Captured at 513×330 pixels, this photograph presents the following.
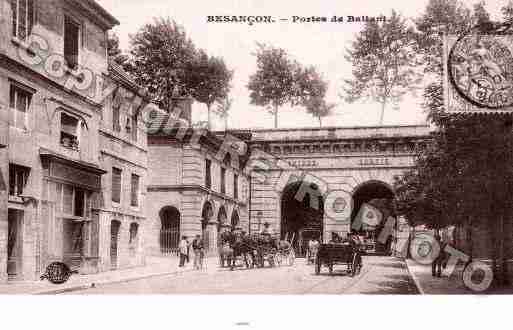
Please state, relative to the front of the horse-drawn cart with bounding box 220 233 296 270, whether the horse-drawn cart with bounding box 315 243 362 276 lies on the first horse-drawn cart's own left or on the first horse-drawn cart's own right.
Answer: on the first horse-drawn cart's own left

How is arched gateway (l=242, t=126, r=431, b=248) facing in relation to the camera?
toward the camera

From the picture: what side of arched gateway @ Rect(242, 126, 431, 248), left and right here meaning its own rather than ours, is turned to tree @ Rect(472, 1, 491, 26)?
left

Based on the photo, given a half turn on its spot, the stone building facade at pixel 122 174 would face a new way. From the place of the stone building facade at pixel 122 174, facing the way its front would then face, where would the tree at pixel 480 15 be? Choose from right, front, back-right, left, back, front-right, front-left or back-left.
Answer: back

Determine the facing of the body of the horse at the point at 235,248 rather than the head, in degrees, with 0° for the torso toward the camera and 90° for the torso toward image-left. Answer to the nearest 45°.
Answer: approximately 45°

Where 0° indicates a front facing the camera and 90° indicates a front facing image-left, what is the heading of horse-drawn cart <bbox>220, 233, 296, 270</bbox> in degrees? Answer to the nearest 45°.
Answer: approximately 90°
